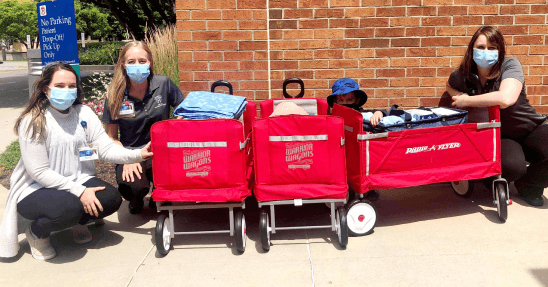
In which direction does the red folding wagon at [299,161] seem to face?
away from the camera

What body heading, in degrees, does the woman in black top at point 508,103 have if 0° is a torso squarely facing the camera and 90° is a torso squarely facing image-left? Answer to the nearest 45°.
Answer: approximately 45°

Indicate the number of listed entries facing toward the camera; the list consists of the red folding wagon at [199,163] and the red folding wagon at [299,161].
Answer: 0

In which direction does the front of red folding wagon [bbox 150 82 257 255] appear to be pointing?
away from the camera

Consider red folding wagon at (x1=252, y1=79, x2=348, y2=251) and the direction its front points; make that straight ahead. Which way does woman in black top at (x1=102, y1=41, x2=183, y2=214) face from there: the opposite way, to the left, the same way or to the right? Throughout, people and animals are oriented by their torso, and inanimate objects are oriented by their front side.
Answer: the opposite way

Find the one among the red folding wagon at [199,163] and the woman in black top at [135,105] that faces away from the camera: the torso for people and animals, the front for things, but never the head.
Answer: the red folding wagon

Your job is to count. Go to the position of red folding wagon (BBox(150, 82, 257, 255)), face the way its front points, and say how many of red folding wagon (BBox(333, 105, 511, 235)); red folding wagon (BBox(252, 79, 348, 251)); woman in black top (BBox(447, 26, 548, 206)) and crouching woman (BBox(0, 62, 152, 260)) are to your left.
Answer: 1

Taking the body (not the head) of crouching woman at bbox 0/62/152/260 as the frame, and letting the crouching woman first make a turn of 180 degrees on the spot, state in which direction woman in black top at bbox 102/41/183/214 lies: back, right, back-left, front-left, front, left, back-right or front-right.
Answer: right

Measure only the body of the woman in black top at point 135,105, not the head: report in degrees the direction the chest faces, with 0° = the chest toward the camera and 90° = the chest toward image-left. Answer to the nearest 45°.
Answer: approximately 0°

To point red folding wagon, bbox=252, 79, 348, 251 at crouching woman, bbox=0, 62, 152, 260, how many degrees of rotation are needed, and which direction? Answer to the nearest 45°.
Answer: approximately 90° to its left
